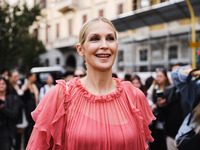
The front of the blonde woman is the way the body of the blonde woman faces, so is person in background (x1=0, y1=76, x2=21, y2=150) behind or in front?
behind

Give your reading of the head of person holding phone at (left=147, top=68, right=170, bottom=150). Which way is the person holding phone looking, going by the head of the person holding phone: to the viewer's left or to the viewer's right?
to the viewer's left

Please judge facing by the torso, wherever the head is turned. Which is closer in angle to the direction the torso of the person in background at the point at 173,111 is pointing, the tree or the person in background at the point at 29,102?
the person in background

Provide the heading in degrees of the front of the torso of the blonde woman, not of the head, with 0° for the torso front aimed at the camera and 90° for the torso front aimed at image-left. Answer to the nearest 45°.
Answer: approximately 0°

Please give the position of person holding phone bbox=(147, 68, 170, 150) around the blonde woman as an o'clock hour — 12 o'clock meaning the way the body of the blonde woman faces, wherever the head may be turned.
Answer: The person holding phone is roughly at 7 o'clock from the blonde woman.

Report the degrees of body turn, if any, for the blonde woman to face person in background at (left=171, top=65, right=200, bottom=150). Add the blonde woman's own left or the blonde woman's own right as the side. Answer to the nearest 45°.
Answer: approximately 135° to the blonde woman's own left
